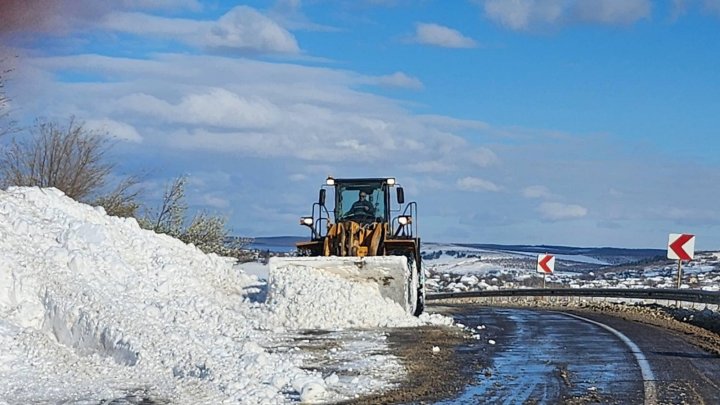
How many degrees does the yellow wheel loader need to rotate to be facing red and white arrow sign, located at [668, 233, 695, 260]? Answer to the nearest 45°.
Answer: approximately 135° to its left

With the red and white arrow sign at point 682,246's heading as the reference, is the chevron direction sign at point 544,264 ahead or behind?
behind

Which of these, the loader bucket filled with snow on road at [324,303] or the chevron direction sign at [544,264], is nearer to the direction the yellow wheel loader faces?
the loader bucket filled with snow on road

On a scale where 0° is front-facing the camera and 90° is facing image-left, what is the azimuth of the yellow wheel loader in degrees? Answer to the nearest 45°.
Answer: approximately 0°

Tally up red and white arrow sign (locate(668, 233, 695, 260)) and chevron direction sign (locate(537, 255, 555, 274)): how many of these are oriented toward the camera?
2

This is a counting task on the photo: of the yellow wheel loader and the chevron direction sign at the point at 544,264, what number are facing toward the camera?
2

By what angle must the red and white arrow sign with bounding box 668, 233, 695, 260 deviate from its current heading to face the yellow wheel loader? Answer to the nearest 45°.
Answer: approximately 45° to its right

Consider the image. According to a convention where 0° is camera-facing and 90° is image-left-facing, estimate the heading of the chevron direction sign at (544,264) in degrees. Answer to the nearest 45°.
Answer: approximately 0°

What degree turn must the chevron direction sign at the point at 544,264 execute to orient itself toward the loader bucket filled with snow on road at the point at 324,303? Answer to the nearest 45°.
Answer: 0° — it already faces it
